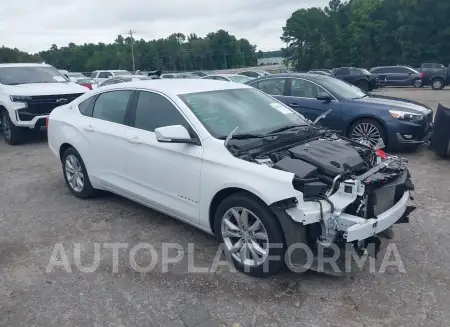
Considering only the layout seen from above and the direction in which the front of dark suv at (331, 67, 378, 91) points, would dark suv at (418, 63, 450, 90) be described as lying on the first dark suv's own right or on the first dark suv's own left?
on the first dark suv's own left

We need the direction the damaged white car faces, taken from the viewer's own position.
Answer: facing the viewer and to the right of the viewer

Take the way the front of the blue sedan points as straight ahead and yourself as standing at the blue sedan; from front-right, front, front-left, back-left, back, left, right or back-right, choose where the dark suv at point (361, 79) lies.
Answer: back-left

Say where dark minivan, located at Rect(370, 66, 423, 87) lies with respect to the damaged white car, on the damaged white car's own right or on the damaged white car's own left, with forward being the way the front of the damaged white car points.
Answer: on the damaged white car's own left

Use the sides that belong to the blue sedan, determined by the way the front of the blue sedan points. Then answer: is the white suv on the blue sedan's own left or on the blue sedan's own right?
on the blue sedan's own right

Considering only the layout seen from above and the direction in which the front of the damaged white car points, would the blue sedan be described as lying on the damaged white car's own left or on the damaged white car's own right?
on the damaged white car's own left

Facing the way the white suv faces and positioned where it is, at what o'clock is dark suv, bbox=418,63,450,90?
The dark suv is roughly at 10 o'clock from the white suv.

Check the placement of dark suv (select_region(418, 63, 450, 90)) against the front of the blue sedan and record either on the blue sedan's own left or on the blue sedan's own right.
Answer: on the blue sedan's own left

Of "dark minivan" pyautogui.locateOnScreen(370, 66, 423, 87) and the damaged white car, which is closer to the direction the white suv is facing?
the damaged white car

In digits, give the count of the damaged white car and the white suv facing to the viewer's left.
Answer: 0

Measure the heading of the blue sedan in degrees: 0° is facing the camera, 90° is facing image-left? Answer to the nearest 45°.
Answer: approximately 315°

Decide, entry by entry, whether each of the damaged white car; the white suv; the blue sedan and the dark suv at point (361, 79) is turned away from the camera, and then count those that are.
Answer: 0

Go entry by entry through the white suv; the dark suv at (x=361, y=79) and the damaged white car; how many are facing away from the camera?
0
